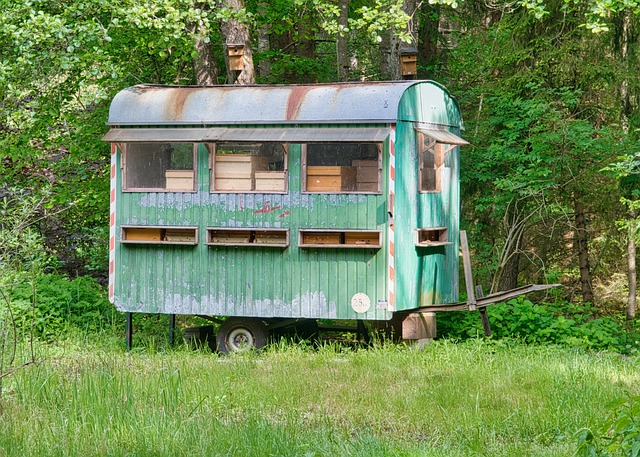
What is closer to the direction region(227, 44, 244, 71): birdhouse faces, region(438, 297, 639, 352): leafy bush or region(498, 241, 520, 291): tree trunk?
the leafy bush

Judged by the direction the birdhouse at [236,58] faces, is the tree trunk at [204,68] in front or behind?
behind

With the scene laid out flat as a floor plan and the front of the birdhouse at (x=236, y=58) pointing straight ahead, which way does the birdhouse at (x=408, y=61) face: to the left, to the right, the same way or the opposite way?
the same way

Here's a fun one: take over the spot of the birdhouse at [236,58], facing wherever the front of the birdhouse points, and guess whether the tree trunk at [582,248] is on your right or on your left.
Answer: on your left

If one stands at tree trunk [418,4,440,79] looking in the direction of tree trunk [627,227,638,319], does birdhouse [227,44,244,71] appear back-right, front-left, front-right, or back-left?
back-right

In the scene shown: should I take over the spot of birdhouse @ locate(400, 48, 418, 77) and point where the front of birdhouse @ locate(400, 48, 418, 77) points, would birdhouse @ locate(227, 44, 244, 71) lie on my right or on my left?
on my right

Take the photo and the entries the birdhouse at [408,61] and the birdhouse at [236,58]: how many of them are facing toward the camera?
2

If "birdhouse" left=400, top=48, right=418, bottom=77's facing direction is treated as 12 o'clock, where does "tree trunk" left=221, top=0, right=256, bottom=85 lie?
The tree trunk is roughly at 4 o'clock from the birdhouse.

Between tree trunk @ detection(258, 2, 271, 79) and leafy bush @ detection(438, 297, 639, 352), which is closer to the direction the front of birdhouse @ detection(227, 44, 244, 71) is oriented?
the leafy bush

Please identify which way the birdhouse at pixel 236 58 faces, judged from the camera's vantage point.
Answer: facing the viewer
